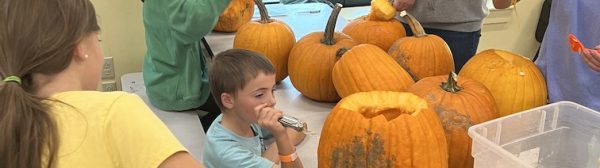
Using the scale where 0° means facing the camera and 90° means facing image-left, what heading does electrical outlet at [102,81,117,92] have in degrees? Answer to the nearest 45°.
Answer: approximately 0°

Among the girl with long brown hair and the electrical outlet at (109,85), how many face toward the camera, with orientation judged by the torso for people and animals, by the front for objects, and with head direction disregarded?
1

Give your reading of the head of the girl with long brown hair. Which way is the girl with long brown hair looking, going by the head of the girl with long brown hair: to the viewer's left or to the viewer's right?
to the viewer's right

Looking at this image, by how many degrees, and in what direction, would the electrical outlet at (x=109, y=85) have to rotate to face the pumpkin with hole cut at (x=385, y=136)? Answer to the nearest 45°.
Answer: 0° — it already faces it

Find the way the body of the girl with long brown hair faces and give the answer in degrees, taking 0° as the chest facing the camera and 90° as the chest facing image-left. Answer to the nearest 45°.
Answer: approximately 225°
